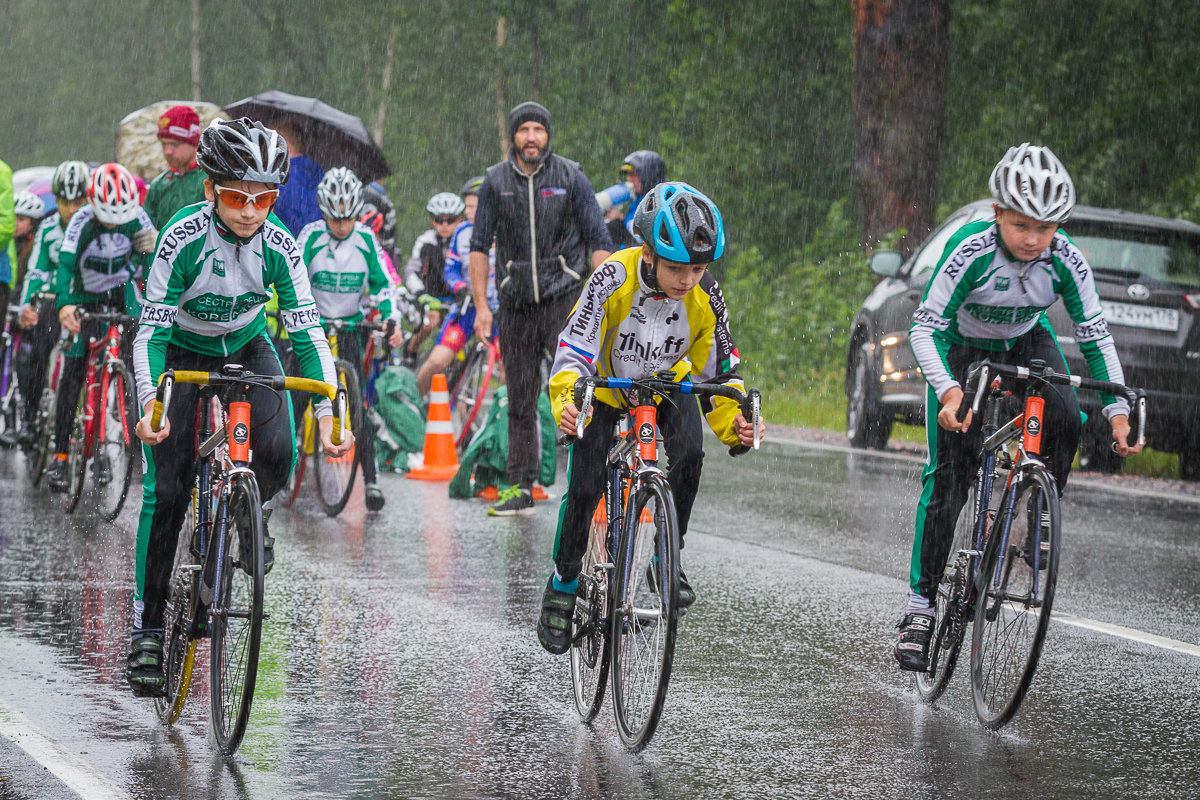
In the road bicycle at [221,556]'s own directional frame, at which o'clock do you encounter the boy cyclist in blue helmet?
The boy cyclist in blue helmet is roughly at 9 o'clock from the road bicycle.

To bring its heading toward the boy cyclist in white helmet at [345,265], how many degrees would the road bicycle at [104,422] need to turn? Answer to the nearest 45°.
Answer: approximately 90° to its left

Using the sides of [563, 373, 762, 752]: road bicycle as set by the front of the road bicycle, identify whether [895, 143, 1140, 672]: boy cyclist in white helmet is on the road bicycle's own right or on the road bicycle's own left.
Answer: on the road bicycle's own left
